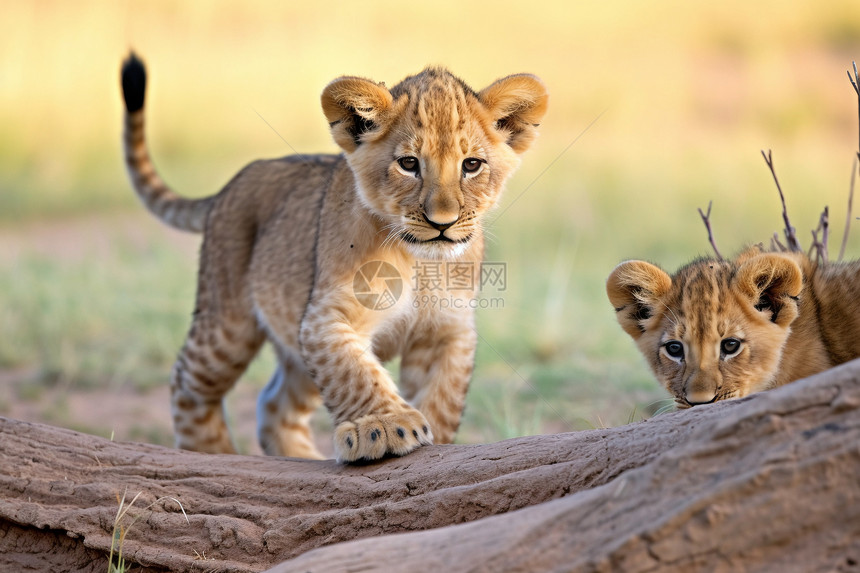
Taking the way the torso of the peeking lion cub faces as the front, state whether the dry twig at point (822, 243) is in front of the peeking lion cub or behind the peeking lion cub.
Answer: behind

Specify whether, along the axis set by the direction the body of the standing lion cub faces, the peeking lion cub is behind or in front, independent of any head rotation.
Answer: in front

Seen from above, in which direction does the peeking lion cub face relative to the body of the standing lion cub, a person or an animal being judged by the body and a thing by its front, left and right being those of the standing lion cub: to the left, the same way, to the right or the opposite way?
to the right

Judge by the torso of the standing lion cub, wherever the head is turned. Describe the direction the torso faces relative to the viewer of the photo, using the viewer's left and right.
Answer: facing the viewer and to the right of the viewer

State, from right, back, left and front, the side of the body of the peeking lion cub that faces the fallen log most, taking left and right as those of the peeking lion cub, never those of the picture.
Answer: front

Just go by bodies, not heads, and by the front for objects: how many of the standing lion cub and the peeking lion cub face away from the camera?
0

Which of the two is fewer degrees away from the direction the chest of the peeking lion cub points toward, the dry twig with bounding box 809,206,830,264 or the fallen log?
the fallen log

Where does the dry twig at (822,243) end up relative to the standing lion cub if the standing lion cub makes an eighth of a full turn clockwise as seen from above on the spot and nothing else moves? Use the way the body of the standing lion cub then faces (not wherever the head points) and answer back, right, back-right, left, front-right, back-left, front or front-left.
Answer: left

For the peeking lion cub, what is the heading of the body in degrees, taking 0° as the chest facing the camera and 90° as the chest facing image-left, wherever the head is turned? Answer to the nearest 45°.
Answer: approximately 45°
